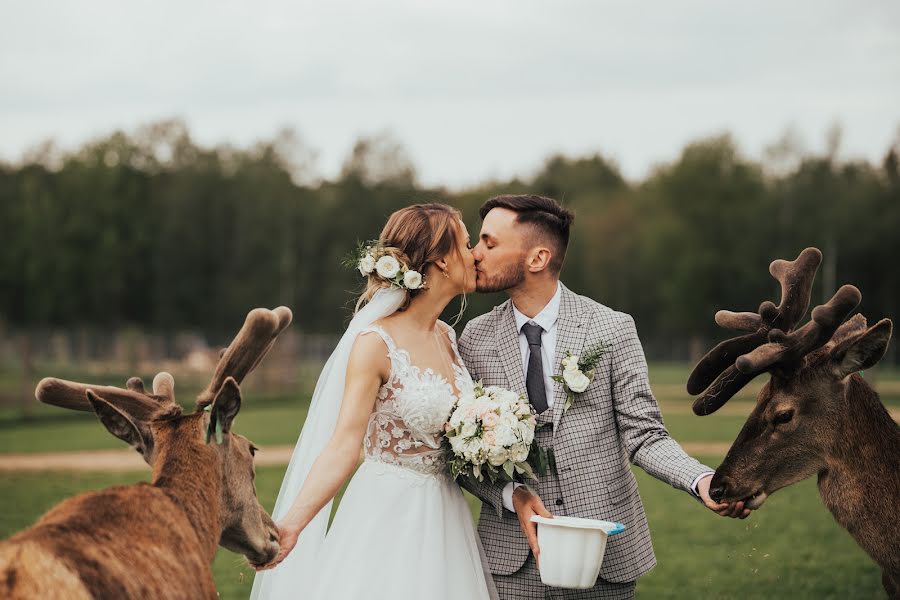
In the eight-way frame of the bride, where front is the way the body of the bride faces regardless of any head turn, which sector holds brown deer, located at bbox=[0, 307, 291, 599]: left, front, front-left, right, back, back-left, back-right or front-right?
right

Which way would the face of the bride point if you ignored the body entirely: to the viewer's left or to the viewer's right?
to the viewer's right

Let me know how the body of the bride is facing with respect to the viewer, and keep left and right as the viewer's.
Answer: facing the viewer and to the right of the viewer

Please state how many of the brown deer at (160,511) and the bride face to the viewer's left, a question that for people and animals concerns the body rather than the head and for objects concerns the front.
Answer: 0

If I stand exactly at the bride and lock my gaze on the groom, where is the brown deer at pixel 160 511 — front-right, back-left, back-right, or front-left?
back-right

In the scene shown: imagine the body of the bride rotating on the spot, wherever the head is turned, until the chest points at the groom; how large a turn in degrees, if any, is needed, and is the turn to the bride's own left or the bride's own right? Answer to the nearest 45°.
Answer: approximately 45° to the bride's own left

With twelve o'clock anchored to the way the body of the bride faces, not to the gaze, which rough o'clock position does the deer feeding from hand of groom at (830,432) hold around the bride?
The deer feeding from hand of groom is roughly at 11 o'clock from the bride.

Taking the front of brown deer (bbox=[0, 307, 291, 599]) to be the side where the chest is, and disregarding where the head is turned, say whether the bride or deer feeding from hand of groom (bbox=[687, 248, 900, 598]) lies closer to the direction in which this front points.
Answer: the bride

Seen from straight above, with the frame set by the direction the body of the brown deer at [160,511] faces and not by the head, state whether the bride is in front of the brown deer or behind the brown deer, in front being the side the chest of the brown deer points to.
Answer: in front

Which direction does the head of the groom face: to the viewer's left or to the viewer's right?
to the viewer's left

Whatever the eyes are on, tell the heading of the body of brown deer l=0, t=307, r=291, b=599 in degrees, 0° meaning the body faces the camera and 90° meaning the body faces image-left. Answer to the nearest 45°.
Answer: approximately 225°

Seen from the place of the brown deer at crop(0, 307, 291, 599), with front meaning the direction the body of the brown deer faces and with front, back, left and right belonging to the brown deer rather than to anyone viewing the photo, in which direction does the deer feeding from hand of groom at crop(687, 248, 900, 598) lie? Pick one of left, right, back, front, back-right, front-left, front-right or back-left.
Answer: front-right
